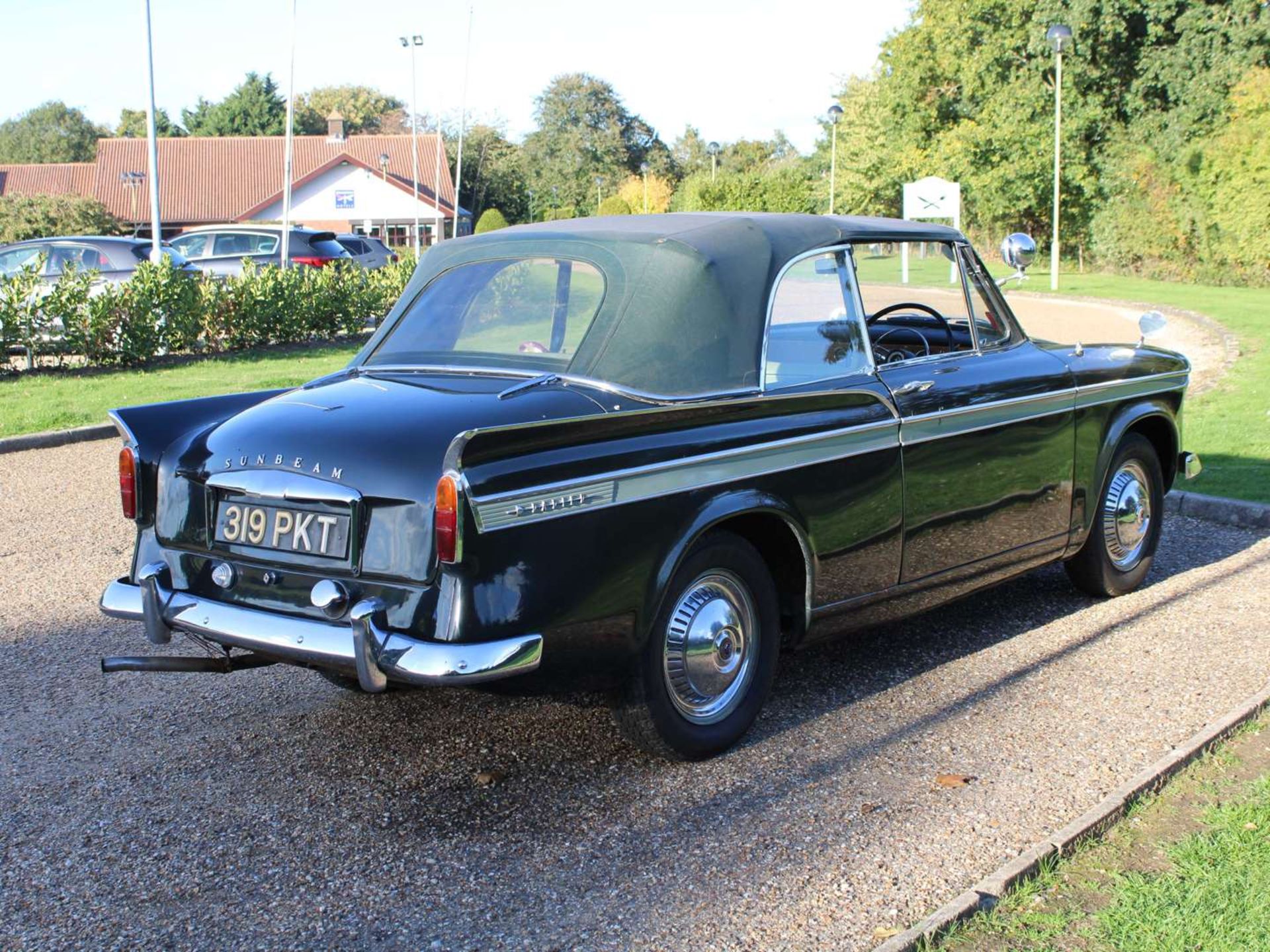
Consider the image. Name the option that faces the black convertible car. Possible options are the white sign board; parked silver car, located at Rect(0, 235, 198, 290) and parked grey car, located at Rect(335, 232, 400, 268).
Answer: the white sign board

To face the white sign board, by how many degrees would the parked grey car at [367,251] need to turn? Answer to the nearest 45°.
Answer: approximately 135° to its right

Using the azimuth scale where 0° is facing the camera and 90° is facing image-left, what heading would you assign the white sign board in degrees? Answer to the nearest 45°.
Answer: approximately 0°

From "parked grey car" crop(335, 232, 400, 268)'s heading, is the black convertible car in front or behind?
behind

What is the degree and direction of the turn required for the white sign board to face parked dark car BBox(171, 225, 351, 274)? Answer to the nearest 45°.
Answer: approximately 45° to its right

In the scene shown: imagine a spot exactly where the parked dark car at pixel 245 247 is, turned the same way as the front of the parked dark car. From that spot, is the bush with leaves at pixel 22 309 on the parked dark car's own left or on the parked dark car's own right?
on the parked dark car's own left

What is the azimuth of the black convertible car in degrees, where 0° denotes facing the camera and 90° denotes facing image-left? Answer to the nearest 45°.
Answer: approximately 225°

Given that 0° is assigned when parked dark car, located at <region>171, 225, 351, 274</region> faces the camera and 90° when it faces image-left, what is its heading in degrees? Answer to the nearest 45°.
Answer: approximately 135°

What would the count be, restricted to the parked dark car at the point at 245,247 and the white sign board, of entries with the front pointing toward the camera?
1

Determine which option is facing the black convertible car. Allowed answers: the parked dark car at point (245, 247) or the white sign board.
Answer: the white sign board
